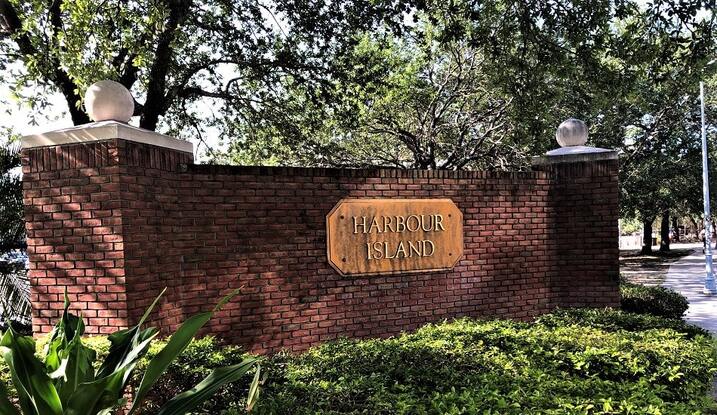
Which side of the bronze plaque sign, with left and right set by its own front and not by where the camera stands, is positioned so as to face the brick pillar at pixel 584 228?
left

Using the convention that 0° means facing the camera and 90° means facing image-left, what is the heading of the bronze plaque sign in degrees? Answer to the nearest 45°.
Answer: approximately 0°

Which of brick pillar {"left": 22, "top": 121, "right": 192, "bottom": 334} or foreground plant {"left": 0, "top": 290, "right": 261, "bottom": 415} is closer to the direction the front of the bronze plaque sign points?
the foreground plant

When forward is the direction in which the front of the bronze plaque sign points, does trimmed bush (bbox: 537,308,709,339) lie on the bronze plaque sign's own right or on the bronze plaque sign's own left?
on the bronze plaque sign's own left

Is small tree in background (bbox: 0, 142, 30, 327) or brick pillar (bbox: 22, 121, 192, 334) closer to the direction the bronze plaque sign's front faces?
the brick pillar

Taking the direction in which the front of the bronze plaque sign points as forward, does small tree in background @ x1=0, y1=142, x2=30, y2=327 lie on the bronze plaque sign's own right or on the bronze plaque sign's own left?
on the bronze plaque sign's own right

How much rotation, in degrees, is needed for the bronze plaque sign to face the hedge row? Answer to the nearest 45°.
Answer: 0° — it already faces it

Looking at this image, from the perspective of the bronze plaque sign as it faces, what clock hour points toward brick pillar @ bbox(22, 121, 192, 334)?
The brick pillar is roughly at 2 o'clock from the bronze plaque sign.

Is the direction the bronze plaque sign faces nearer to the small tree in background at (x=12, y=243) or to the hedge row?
the hedge row
